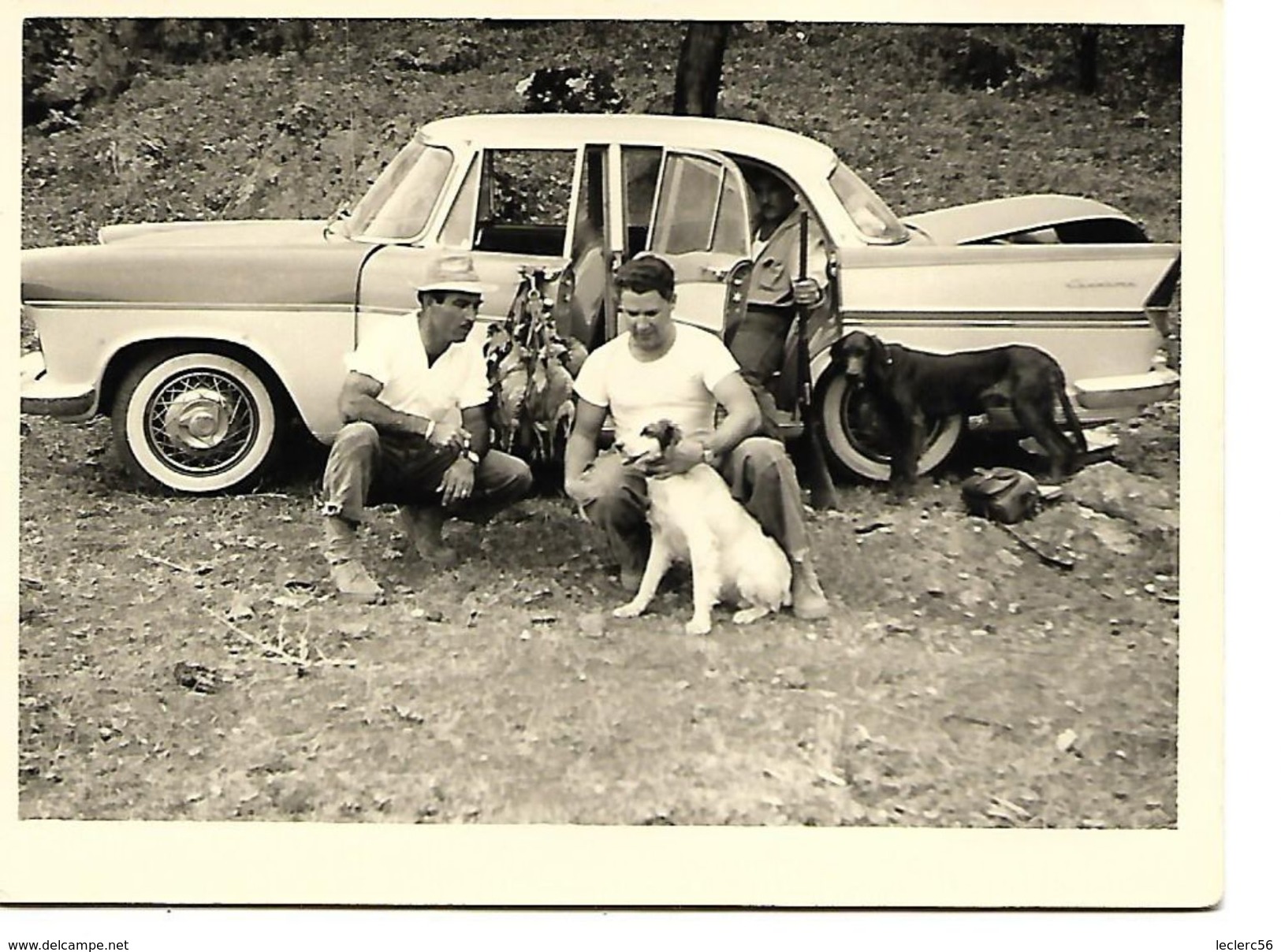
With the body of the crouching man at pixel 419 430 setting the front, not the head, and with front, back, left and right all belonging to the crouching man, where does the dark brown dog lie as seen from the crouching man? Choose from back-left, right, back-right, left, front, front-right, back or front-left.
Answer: front-left

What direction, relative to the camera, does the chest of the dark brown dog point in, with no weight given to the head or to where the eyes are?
to the viewer's left

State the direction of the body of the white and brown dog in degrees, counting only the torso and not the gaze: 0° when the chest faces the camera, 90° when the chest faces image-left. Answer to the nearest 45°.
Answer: approximately 45°

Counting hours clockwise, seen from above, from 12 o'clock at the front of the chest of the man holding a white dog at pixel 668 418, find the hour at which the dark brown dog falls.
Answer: The dark brown dog is roughly at 9 o'clock from the man holding a white dog.

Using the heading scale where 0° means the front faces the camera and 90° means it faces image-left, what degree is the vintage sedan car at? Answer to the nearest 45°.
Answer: approximately 90°
